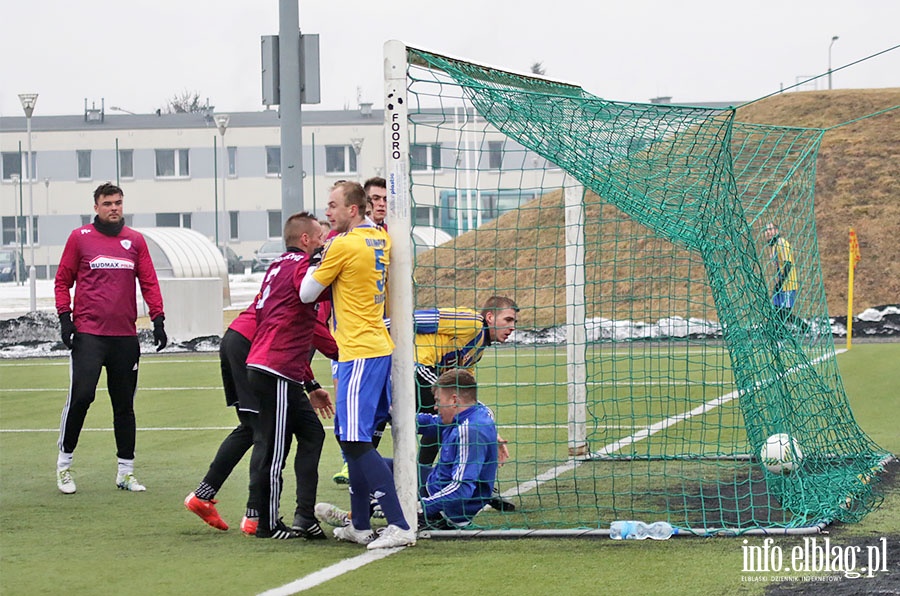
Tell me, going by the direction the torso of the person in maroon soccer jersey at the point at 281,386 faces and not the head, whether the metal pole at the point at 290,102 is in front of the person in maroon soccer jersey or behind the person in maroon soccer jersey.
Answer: in front

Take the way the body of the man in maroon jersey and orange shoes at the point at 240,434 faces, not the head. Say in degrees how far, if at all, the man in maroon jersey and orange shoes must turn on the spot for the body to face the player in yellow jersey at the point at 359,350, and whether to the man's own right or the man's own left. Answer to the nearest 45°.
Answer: approximately 45° to the man's own right

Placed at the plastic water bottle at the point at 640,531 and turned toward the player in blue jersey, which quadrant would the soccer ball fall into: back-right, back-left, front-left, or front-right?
back-right

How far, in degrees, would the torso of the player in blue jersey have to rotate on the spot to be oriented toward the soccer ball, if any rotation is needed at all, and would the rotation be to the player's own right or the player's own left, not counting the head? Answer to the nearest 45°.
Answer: approximately 180°

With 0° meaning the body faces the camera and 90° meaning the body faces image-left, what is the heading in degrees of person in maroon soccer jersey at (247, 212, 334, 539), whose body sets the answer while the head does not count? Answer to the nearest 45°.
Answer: approximately 225°

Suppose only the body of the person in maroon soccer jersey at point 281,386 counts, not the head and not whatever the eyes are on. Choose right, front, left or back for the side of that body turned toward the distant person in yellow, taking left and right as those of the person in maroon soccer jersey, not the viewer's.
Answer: front

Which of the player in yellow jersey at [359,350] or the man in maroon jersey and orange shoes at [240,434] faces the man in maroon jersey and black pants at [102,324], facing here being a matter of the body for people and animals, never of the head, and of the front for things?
the player in yellow jersey
